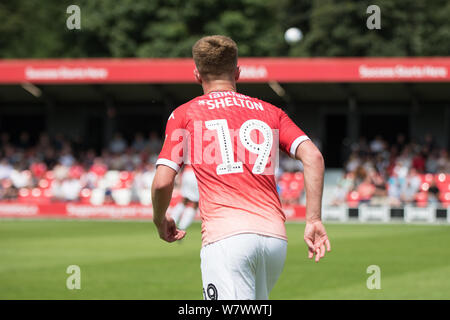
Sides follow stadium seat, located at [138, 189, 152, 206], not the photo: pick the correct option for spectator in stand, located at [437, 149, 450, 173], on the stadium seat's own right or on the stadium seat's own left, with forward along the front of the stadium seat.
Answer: on the stadium seat's own left

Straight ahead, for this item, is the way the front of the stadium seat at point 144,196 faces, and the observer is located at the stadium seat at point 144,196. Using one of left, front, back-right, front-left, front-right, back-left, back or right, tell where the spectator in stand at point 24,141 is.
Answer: back-right

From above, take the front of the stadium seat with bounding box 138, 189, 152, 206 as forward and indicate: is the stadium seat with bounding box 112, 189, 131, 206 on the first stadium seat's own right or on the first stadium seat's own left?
on the first stadium seat's own right

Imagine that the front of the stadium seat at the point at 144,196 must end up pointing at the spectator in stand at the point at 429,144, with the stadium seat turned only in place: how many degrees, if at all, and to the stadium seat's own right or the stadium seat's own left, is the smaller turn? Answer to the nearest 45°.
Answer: approximately 90° to the stadium seat's own left

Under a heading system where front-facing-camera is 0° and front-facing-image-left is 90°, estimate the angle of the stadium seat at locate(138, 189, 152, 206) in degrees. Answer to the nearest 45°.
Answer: approximately 0°

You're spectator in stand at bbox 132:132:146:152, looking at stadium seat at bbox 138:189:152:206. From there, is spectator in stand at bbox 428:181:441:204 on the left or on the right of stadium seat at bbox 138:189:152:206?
left

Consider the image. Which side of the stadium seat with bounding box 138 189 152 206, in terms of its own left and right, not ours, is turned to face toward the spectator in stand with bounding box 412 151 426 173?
left

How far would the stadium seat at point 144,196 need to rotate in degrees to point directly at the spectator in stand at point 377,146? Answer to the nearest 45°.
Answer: approximately 90° to its left

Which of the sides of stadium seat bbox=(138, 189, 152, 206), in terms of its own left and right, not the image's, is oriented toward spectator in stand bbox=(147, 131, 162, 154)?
back

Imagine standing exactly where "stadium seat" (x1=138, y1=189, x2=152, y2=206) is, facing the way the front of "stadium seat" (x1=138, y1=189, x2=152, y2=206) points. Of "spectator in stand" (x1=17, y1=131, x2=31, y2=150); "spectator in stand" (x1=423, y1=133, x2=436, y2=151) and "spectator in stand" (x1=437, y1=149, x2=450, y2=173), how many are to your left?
2

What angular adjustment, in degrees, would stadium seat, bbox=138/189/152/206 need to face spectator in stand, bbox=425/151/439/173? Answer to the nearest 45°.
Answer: approximately 90° to its left

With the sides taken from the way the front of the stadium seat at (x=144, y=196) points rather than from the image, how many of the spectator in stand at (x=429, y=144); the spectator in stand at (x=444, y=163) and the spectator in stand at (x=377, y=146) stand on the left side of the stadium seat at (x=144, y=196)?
3

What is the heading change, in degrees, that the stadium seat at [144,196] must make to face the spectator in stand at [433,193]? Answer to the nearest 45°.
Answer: approximately 90° to its left

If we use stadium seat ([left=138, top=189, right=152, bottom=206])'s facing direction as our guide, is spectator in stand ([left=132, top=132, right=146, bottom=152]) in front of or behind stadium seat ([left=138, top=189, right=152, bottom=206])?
behind

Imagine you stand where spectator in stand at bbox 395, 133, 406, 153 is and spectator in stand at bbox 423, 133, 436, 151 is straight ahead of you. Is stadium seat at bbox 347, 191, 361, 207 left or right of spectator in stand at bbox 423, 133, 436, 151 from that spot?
right
